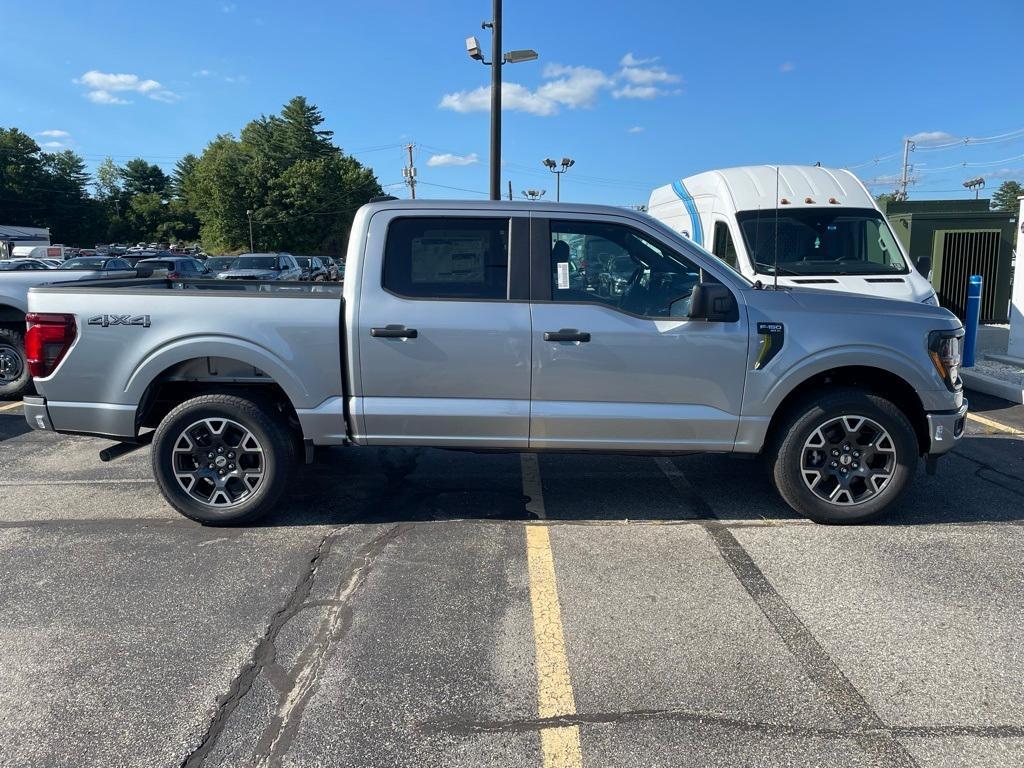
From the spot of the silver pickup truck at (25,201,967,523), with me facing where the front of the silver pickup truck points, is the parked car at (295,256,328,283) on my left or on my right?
on my left

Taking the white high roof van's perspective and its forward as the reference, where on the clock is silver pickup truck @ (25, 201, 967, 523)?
The silver pickup truck is roughly at 2 o'clock from the white high roof van.

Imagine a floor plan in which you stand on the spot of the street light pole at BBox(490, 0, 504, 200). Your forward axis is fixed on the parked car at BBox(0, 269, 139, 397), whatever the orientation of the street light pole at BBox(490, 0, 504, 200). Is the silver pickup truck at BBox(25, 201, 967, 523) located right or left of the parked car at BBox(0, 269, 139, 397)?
left

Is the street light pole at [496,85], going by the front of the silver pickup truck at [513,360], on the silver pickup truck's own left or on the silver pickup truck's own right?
on the silver pickup truck's own left

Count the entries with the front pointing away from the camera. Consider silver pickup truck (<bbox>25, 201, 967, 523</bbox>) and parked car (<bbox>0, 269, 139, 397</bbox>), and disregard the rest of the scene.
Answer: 0

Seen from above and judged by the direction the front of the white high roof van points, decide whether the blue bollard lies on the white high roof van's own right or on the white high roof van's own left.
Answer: on the white high roof van's own left

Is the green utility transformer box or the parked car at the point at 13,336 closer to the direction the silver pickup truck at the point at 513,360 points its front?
the green utility transformer box

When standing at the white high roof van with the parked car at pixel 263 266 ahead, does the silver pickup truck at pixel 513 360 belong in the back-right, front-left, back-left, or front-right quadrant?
back-left

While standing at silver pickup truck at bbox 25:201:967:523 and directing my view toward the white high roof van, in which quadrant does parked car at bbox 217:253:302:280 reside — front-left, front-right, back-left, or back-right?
front-left

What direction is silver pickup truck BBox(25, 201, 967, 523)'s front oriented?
to the viewer's right

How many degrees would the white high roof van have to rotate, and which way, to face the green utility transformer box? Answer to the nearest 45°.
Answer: approximately 90° to its left

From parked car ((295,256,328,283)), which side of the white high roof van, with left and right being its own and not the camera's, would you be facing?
back

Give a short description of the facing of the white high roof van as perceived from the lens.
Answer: facing the viewer and to the right of the viewer
